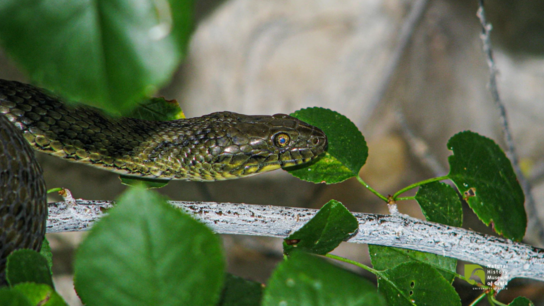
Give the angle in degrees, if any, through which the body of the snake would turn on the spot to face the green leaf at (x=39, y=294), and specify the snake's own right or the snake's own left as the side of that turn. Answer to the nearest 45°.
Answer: approximately 90° to the snake's own right

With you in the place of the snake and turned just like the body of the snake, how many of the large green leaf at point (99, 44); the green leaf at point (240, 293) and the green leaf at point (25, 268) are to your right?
3

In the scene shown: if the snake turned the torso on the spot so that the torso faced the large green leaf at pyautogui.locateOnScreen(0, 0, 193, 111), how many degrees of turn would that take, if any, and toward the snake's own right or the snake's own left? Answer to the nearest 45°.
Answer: approximately 90° to the snake's own right

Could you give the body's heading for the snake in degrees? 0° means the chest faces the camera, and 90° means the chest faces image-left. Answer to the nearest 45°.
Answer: approximately 270°

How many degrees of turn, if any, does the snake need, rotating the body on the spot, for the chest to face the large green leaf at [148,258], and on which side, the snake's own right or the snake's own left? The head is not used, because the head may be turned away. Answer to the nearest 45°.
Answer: approximately 90° to the snake's own right

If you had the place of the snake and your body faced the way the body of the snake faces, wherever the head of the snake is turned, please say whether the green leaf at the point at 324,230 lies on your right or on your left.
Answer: on your right

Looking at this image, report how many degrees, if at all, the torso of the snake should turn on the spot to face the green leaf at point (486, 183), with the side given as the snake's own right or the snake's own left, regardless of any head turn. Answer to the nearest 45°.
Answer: approximately 45° to the snake's own right

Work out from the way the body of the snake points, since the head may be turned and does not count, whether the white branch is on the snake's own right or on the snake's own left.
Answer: on the snake's own right

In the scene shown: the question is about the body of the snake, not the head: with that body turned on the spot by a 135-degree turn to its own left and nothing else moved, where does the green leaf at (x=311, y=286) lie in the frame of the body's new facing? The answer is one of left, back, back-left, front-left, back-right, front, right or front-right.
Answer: back-left
